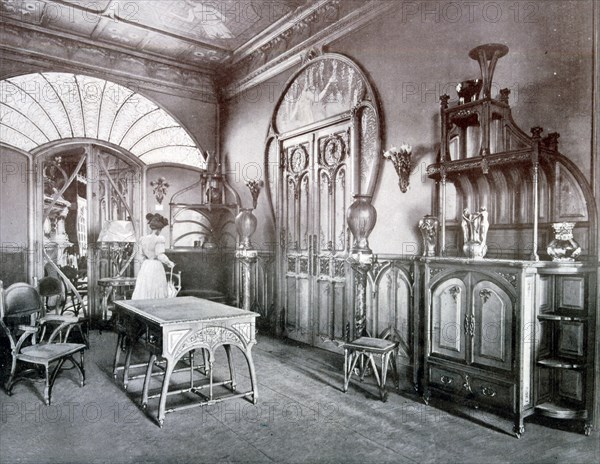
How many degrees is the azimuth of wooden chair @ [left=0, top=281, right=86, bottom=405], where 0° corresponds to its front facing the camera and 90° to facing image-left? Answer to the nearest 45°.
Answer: approximately 315°

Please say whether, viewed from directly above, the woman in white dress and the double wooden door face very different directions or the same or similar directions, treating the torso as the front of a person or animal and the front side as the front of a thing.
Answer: very different directions

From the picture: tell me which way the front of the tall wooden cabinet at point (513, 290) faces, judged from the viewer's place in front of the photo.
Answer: facing the viewer and to the left of the viewer

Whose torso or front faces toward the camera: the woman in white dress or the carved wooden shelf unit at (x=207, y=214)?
the carved wooden shelf unit

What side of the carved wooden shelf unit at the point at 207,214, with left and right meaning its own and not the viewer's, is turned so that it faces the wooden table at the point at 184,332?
front

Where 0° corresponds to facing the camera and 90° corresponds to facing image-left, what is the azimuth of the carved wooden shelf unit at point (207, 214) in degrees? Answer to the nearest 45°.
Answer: approximately 0°

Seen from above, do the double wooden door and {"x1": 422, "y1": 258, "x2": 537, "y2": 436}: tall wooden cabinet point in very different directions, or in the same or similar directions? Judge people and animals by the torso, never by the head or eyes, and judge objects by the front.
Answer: same or similar directions

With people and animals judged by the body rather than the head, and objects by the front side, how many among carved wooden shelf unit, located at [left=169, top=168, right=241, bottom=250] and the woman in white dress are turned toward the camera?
1

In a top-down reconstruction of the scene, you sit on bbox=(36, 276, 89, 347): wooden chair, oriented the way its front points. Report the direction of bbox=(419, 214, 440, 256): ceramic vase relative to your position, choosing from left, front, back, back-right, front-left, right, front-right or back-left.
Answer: front

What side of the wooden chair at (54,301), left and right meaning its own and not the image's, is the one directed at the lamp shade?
left

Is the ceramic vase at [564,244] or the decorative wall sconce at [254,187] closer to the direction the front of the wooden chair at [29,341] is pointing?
the ceramic vase

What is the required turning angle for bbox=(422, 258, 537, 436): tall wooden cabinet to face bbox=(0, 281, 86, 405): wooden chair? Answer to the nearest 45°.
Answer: approximately 45° to its right

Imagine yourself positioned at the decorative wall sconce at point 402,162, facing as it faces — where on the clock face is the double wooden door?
The double wooden door is roughly at 3 o'clock from the decorative wall sconce.

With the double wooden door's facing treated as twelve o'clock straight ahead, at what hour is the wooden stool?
The wooden stool is roughly at 10 o'clock from the double wooden door.

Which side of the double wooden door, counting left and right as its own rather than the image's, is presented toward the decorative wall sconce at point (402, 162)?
left

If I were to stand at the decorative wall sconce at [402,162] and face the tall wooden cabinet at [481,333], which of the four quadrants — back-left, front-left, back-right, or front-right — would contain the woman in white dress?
back-right

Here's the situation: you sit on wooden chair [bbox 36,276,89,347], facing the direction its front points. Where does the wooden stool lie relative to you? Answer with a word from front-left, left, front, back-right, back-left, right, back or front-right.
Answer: front
